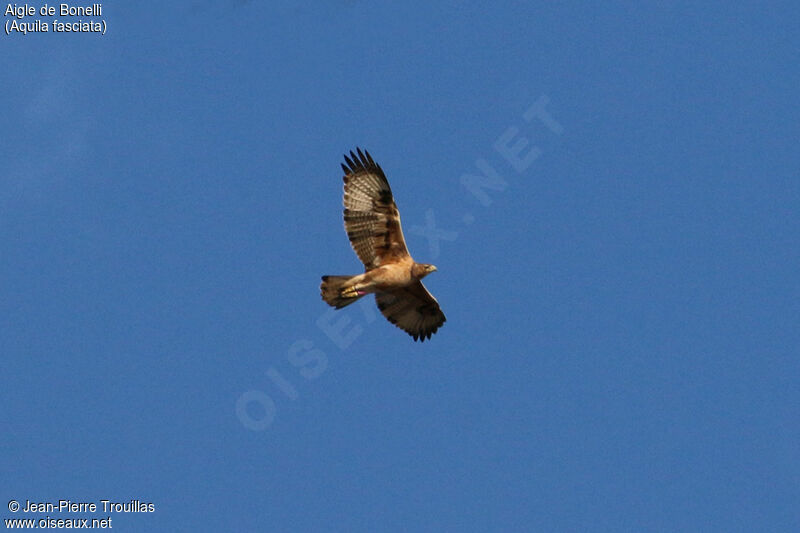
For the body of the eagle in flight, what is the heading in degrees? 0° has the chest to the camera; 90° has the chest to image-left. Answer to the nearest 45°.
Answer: approximately 270°
